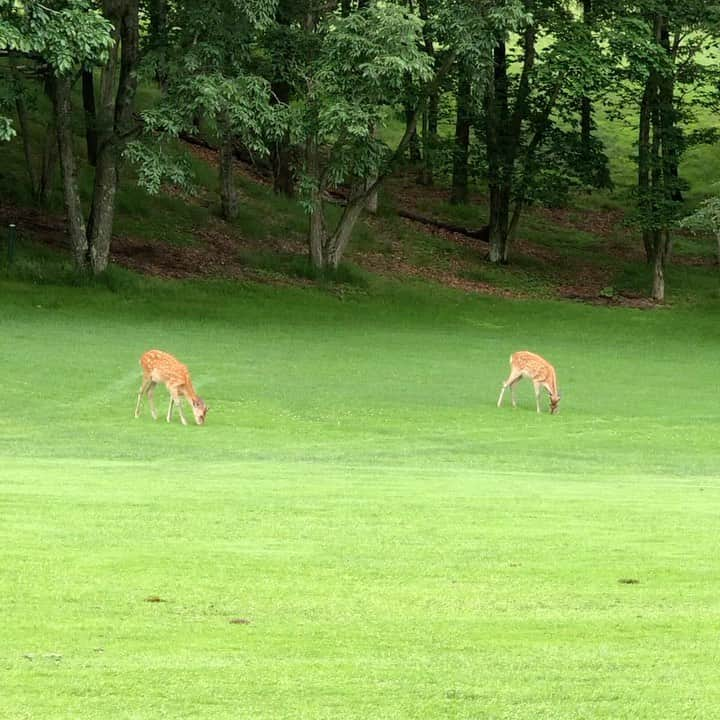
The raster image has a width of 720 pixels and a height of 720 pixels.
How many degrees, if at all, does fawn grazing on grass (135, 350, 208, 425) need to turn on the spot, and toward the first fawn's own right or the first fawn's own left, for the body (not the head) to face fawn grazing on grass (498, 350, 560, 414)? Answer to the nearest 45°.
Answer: approximately 45° to the first fawn's own left

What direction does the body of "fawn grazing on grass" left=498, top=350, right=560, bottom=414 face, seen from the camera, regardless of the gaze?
to the viewer's right

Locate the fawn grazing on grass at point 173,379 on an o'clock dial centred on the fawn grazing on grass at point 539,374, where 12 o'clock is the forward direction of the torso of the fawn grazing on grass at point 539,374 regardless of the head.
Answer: the fawn grazing on grass at point 173,379 is roughly at 5 o'clock from the fawn grazing on grass at point 539,374.

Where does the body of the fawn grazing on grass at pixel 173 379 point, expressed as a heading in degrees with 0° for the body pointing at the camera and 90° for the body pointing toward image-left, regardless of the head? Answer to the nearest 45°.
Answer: approximately 315°
